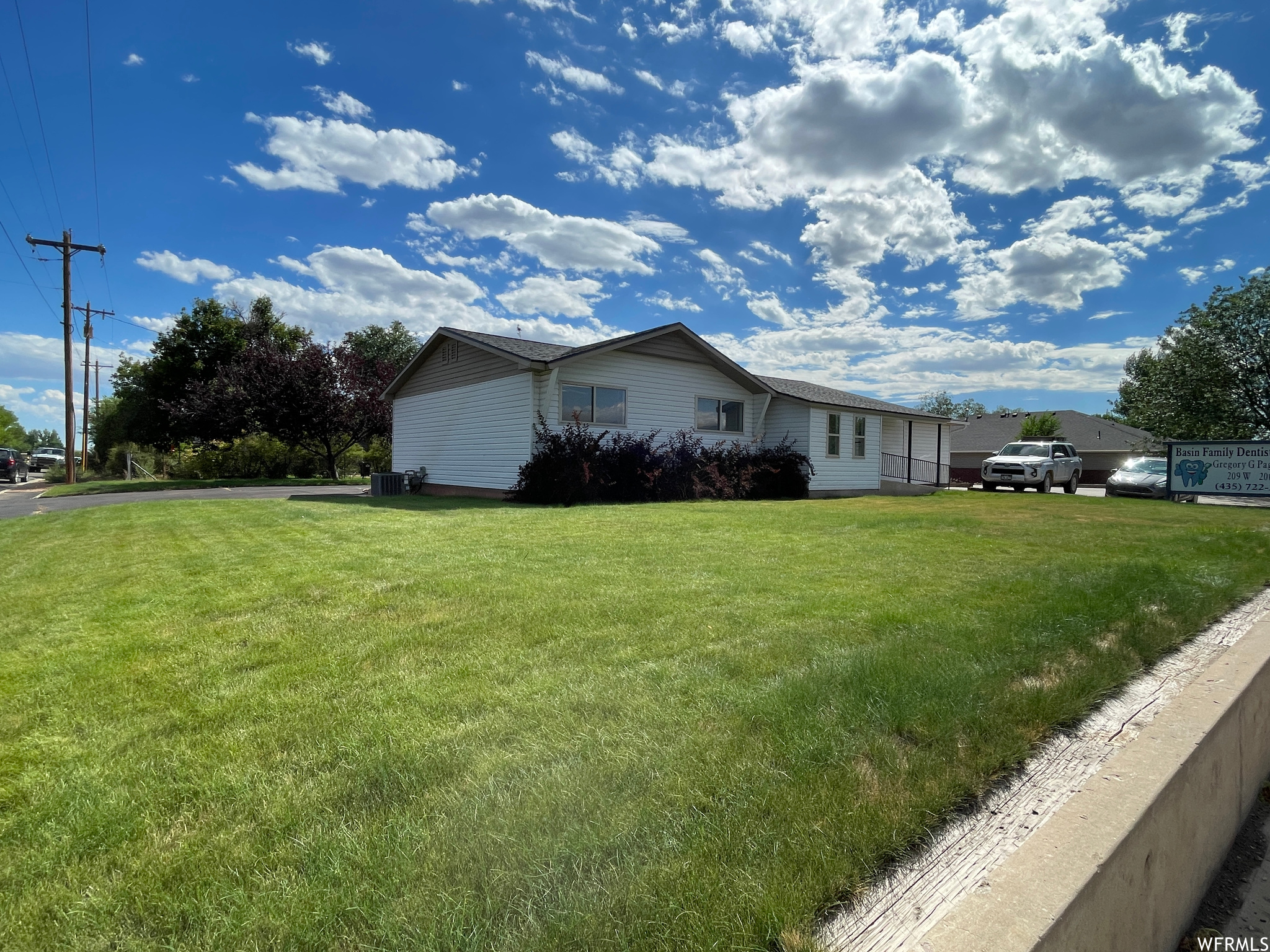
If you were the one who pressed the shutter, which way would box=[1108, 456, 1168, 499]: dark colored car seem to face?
facing the viewer and to the left of the viewer

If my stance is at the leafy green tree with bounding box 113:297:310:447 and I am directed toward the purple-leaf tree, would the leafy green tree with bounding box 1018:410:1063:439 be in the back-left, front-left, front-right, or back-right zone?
front-left

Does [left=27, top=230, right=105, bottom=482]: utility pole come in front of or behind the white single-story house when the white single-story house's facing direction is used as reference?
behind

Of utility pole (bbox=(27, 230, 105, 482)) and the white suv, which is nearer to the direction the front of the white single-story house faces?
the white suv

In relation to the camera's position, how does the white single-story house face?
facing the viewer and to the right of the viewer

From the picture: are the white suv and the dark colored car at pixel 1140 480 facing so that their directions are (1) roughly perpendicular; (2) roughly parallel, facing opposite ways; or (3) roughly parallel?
roughly parallel

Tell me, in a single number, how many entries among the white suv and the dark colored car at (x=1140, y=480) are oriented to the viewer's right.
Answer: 0

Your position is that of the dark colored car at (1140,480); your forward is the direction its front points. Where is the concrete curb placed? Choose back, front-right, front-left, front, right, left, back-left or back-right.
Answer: front-left
